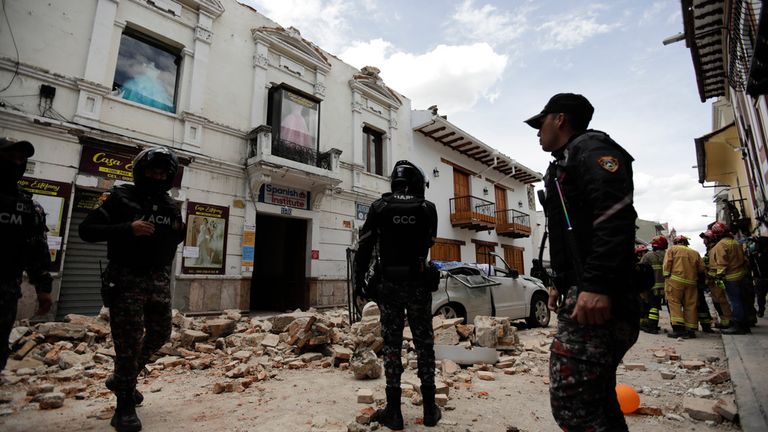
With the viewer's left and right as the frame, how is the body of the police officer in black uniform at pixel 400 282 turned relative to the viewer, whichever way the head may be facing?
facing away from the viewer

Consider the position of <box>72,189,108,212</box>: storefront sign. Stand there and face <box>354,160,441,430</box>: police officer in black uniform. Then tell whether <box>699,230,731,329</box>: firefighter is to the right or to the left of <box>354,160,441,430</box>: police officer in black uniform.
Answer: left

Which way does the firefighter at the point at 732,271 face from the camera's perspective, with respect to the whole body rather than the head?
to the viewer's left

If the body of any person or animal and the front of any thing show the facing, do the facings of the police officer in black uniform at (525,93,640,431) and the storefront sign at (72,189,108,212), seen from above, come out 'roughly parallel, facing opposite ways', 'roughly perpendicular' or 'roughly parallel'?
roughly parallel, facing opposite ways

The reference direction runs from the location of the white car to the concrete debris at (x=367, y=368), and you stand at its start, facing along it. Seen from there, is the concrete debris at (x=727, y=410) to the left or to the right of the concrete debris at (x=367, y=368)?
left

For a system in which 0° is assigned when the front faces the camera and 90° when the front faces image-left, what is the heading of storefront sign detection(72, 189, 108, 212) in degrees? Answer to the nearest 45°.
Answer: approximately 315°

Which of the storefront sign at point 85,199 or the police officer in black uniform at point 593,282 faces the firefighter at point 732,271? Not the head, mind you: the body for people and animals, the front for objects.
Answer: the storefront sign

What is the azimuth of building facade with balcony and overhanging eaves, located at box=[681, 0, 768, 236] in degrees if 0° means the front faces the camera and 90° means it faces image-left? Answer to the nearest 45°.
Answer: approximately 90°

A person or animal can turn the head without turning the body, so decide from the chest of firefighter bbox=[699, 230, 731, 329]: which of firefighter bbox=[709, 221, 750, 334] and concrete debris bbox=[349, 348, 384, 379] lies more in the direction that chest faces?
the concrete debris

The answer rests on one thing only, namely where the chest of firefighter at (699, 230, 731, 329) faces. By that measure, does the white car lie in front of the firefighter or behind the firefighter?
in front

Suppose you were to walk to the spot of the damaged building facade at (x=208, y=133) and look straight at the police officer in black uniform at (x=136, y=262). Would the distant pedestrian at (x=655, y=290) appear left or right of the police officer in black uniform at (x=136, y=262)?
left

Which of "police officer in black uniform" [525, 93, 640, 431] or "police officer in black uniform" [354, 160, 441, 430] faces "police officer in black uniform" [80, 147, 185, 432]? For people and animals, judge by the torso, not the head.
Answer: "police officer in black uniform" [525, 93, 640, 431]

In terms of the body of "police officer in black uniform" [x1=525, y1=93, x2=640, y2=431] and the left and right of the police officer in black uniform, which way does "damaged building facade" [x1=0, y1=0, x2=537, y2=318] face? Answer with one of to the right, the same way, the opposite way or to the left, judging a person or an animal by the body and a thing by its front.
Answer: the opposite way

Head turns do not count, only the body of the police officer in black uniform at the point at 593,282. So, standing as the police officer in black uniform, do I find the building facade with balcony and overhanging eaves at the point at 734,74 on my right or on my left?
on my right

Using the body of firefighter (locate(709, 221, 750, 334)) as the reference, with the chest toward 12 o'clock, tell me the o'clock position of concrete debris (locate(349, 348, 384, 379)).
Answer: The concrete debris is roughly at 10 o'clock from the firefighter.

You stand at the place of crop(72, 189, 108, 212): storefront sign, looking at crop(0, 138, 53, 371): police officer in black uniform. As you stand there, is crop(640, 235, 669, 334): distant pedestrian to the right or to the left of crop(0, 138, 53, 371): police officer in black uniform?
left

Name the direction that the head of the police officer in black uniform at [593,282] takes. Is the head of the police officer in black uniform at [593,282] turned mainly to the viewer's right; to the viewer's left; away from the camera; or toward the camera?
to the viewer's left

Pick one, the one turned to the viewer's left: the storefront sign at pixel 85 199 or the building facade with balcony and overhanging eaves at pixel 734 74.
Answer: the building facade with balcony and overhanging eaves

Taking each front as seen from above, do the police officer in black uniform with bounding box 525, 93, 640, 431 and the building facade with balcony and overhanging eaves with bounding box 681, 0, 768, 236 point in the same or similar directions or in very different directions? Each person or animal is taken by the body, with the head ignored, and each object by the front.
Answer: same or similar directions
